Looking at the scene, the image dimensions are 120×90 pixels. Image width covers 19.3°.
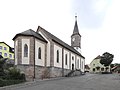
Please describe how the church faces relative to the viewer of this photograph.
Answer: facing away from the viewer and to the right of the viewer
